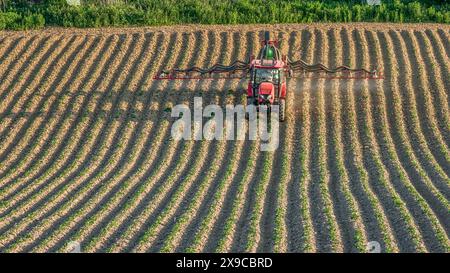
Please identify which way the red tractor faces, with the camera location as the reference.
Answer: facing the viewer
